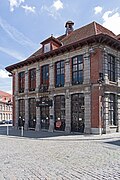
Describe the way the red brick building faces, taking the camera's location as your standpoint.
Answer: facing the viewer and to the left of the viewer
